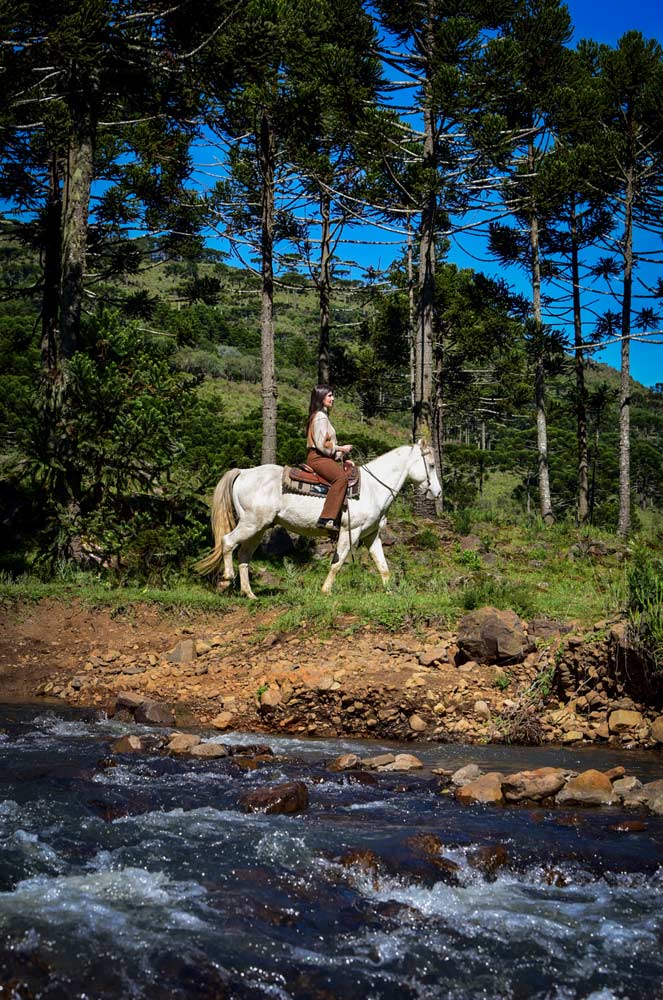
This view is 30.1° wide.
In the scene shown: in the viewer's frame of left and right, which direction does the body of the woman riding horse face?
facing to the right of the viewer

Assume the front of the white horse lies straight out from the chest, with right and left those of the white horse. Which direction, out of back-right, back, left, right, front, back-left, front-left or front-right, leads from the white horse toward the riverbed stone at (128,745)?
right

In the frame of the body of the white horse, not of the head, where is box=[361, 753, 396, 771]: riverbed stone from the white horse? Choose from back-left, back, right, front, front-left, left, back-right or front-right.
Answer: right

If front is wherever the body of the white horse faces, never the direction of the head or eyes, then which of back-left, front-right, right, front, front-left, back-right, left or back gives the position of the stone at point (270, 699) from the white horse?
right

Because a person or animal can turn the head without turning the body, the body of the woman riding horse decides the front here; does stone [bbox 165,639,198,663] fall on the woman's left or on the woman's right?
on the woman's right

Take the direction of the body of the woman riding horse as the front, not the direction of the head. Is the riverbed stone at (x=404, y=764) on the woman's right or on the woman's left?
on the woman's right

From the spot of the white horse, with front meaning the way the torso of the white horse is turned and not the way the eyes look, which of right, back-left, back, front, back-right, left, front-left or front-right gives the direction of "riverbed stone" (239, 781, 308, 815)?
right

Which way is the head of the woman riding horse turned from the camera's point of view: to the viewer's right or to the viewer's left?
to the viewer's right

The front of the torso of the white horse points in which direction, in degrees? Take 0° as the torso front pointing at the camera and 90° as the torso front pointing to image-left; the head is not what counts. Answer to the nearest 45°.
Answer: approximately 270°

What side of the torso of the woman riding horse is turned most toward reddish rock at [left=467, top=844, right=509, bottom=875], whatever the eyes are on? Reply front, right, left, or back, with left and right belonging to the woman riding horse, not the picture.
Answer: right

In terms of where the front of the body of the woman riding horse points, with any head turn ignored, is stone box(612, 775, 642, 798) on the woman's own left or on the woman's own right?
on the woman's own right

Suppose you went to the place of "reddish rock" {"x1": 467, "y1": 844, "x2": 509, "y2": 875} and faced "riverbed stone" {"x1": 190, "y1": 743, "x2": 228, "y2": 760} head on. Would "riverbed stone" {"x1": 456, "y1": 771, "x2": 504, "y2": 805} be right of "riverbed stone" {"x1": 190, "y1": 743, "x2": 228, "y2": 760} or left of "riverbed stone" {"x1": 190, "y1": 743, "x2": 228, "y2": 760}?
right

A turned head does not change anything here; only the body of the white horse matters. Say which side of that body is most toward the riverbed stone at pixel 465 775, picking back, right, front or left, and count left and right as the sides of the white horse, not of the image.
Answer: right
